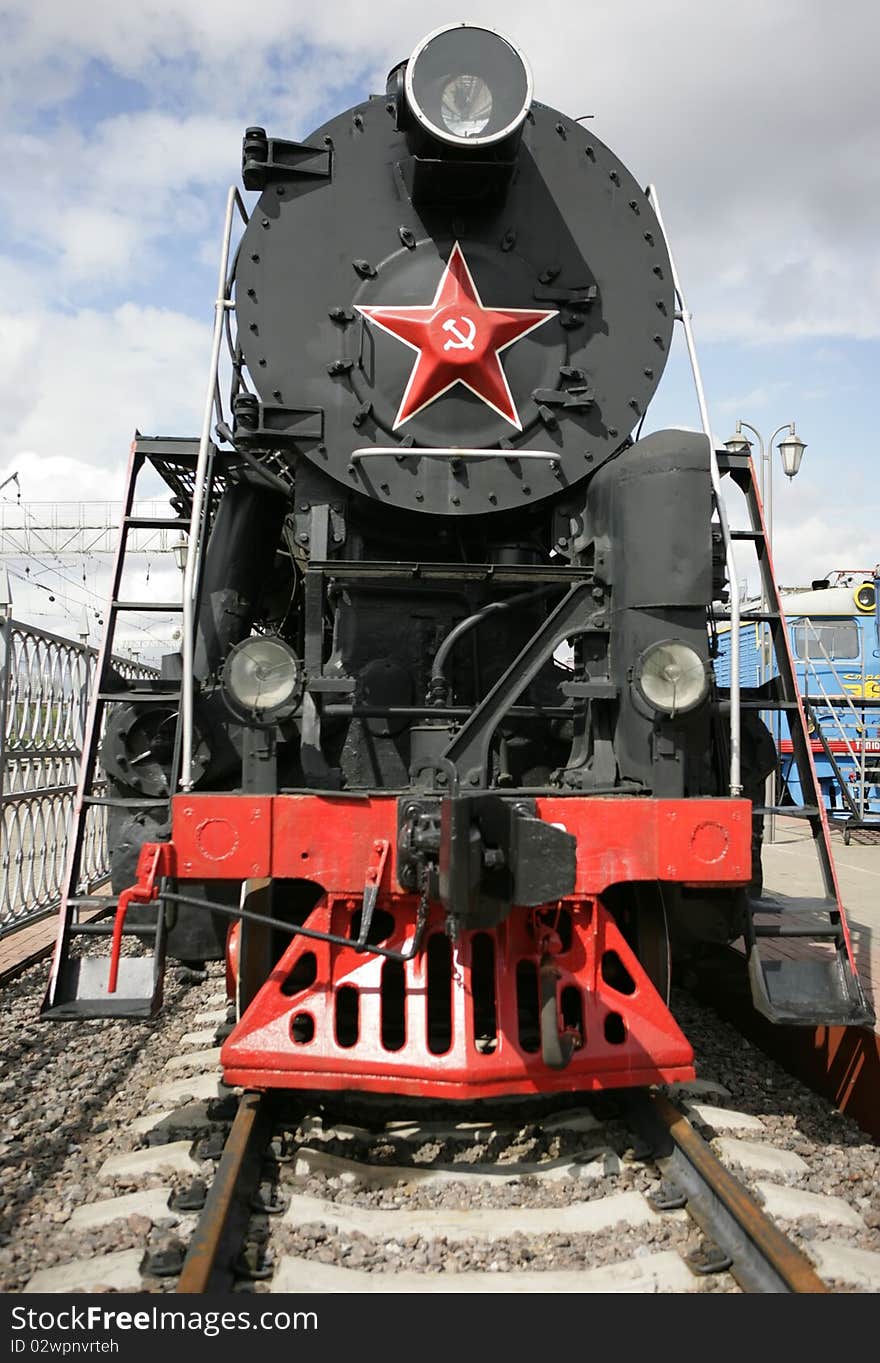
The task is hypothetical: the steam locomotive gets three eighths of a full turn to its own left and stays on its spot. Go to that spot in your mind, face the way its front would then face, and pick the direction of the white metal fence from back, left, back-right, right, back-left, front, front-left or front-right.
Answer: left

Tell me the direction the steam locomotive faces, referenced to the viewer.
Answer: facing the viewer
